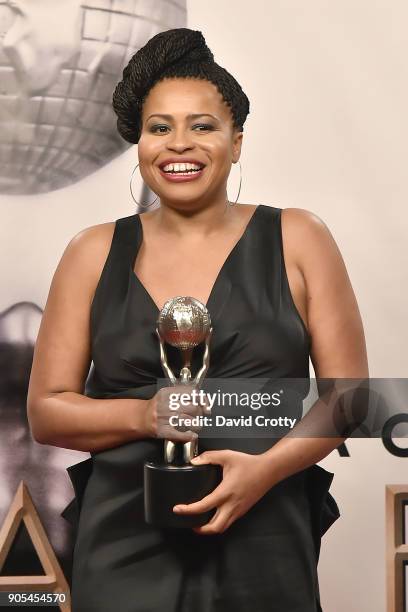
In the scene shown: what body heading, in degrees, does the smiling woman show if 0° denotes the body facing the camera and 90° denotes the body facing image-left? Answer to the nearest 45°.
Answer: approximately 0°
